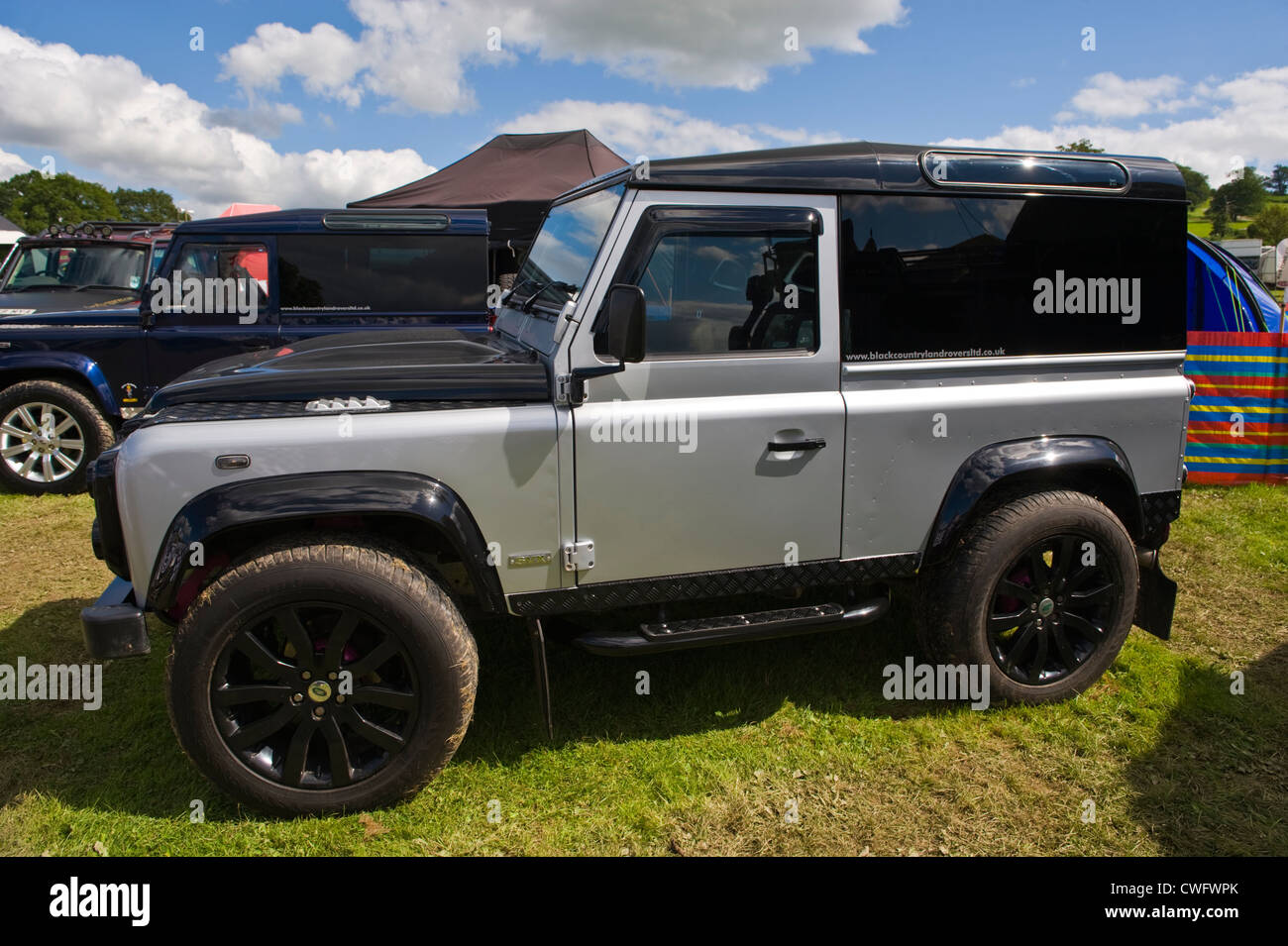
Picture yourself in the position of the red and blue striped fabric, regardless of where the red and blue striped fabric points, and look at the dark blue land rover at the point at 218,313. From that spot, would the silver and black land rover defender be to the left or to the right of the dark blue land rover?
left

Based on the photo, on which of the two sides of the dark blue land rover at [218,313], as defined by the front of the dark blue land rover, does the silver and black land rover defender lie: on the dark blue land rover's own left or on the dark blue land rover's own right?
on the dark blue land rover's own left

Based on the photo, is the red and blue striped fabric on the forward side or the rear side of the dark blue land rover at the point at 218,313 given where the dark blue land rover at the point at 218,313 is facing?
on the rear side

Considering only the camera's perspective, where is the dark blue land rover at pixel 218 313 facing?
facing to the left of the viewer
